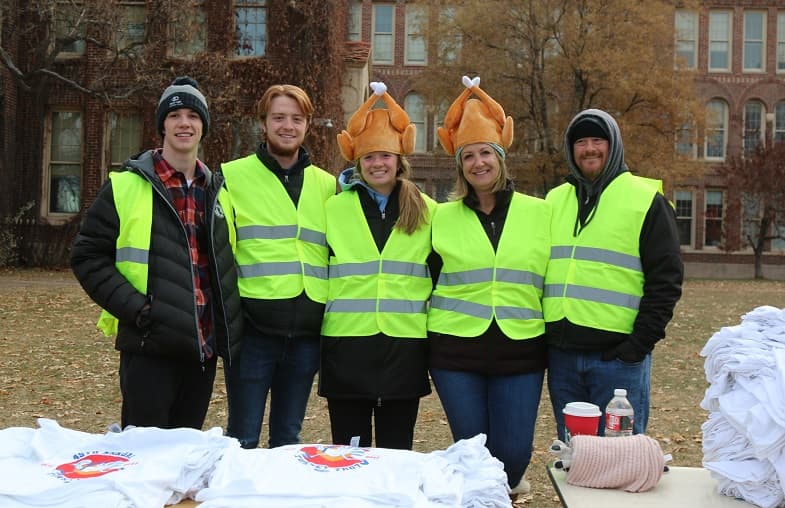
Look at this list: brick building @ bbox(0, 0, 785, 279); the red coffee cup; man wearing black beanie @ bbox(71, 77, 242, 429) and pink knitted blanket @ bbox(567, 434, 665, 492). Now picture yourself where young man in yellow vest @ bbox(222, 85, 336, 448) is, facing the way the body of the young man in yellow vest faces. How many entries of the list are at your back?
1

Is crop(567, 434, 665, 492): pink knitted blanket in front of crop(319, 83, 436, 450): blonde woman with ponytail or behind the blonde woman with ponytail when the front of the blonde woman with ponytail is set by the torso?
in front

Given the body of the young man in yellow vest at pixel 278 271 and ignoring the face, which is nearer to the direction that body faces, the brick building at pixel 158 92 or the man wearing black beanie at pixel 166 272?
the man wearing black beanie

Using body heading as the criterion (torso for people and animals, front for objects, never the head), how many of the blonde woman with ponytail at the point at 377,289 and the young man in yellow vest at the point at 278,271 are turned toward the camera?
2

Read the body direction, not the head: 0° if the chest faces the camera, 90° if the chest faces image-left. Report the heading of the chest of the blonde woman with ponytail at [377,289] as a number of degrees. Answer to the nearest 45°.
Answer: approximately 0°

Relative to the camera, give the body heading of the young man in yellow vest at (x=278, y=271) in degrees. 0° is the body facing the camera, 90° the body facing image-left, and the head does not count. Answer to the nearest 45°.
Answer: approximately 0°

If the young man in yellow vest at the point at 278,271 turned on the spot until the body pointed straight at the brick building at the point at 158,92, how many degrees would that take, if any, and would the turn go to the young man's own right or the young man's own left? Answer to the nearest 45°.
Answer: approximately 180°

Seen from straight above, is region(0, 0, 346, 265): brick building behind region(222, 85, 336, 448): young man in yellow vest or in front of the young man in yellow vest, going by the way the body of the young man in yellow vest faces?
behind

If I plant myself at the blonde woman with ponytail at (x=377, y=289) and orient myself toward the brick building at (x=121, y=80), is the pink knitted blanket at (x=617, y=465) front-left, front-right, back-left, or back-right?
back-right

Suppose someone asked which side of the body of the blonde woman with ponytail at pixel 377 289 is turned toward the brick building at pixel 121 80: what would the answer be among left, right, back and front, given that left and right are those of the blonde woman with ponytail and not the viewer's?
back

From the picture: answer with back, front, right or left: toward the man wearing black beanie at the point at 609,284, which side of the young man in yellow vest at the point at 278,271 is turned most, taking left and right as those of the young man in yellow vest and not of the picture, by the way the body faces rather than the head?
left
